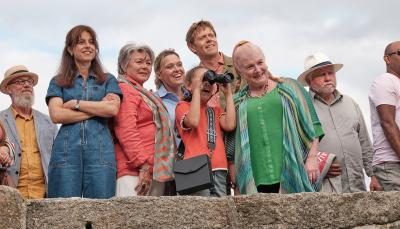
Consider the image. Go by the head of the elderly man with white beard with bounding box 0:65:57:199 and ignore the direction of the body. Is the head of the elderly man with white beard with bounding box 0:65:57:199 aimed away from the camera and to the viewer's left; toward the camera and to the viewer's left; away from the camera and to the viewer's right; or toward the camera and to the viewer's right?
toward the camera and to the viewer's right

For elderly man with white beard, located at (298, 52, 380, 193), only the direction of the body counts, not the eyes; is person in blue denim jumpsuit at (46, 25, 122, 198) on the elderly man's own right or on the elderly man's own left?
on the elderly man's own right

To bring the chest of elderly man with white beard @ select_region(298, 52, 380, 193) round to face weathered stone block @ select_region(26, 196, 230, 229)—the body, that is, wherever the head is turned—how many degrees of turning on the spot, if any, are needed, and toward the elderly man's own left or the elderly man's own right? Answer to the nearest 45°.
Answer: approximately 45° to the elderly man's own right

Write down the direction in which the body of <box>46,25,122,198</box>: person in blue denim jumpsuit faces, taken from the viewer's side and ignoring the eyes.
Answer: toward the camera

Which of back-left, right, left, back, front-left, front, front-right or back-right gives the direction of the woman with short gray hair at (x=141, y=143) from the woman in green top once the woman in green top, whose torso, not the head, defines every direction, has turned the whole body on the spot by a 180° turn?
left

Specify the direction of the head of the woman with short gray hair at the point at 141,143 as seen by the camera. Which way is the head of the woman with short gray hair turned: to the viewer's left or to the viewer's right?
to the viewer's right

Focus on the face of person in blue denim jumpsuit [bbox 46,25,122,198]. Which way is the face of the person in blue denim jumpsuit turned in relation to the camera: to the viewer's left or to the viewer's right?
to the viewer's right

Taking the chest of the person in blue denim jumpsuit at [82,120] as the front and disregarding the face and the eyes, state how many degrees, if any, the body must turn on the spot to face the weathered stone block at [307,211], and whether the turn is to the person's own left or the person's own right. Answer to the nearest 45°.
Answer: approximately 45° to the person's own left

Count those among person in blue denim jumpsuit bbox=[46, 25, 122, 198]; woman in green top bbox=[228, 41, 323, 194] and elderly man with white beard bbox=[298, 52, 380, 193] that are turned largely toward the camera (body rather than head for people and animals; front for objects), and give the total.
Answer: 3

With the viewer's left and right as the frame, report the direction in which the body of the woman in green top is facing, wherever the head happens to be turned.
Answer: facing the viewer

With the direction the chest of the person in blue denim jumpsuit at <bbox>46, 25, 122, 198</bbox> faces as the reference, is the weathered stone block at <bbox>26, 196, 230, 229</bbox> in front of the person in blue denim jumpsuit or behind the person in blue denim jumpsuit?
in front

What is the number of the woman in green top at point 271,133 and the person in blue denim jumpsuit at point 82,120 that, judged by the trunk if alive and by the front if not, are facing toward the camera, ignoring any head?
2

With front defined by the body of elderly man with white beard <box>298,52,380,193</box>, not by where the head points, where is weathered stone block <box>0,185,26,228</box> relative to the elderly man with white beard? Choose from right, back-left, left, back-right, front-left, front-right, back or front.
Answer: front-right
